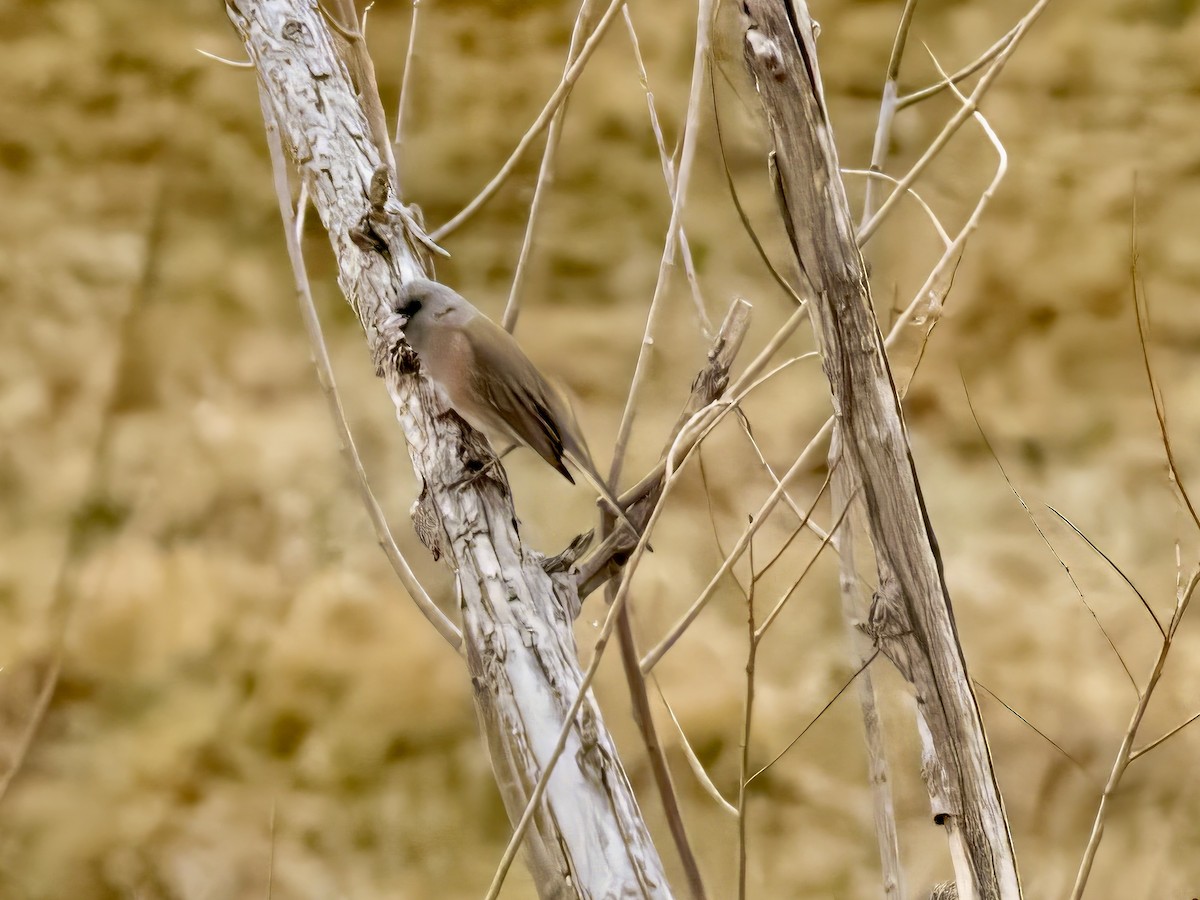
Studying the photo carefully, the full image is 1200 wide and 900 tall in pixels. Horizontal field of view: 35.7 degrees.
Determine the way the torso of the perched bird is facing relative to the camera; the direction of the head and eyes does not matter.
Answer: to the viewer's left
